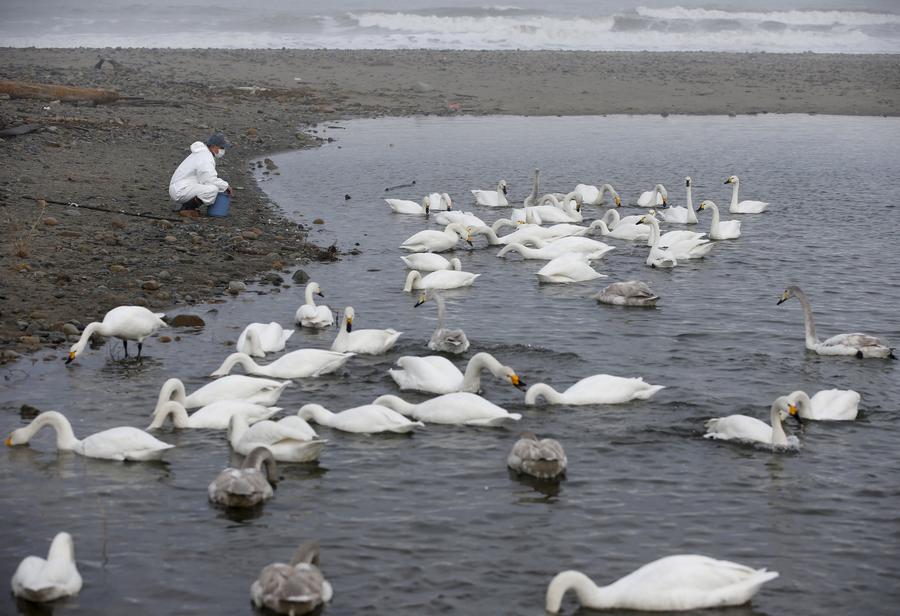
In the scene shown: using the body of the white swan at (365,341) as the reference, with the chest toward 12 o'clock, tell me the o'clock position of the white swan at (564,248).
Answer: the white swan at (564,248) is roughly at 4 o'clock from the white swan at (365,341).

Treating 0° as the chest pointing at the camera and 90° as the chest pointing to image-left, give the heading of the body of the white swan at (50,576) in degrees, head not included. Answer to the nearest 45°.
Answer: approximately 225°

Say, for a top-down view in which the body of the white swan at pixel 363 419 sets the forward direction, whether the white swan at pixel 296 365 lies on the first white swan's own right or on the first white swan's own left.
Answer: on the first white swan's own right

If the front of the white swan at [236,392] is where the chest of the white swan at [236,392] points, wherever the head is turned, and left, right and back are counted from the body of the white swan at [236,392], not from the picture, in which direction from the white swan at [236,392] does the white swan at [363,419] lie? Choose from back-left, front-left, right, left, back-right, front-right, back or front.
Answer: back-left

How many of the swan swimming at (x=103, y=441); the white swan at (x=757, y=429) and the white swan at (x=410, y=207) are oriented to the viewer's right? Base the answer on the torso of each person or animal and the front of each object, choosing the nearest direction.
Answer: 2

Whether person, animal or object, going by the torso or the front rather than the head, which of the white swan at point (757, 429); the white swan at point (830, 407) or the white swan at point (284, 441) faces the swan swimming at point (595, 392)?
the white swan at point (830, 407)

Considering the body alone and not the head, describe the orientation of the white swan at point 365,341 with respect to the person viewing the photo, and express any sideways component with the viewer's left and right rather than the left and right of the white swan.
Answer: facing to the left of the viewer

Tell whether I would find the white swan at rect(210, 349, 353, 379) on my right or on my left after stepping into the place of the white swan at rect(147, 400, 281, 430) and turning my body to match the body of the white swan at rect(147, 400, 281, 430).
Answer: on my right

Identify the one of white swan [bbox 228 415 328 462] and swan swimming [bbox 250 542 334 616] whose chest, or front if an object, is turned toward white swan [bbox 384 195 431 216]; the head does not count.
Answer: the swan swimming

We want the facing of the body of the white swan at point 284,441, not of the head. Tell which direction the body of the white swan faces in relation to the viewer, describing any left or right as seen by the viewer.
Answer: facing to the left of the viewer

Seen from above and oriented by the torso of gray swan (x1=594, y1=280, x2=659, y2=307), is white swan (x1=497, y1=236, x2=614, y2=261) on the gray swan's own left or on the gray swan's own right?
on the gray swan's own right

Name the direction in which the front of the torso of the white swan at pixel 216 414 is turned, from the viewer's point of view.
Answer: to the viewer's left

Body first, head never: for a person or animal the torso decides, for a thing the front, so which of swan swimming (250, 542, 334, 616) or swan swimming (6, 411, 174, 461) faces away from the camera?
swan swimming (250, 542, 334, 616)

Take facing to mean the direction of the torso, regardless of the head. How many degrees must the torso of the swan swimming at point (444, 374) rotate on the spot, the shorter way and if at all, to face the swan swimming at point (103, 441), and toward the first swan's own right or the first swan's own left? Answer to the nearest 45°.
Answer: approximately 135° to the first swan's own right

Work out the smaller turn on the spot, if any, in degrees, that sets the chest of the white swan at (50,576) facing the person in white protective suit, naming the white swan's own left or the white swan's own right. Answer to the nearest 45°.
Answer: approximately 45° to the white swan's own left
